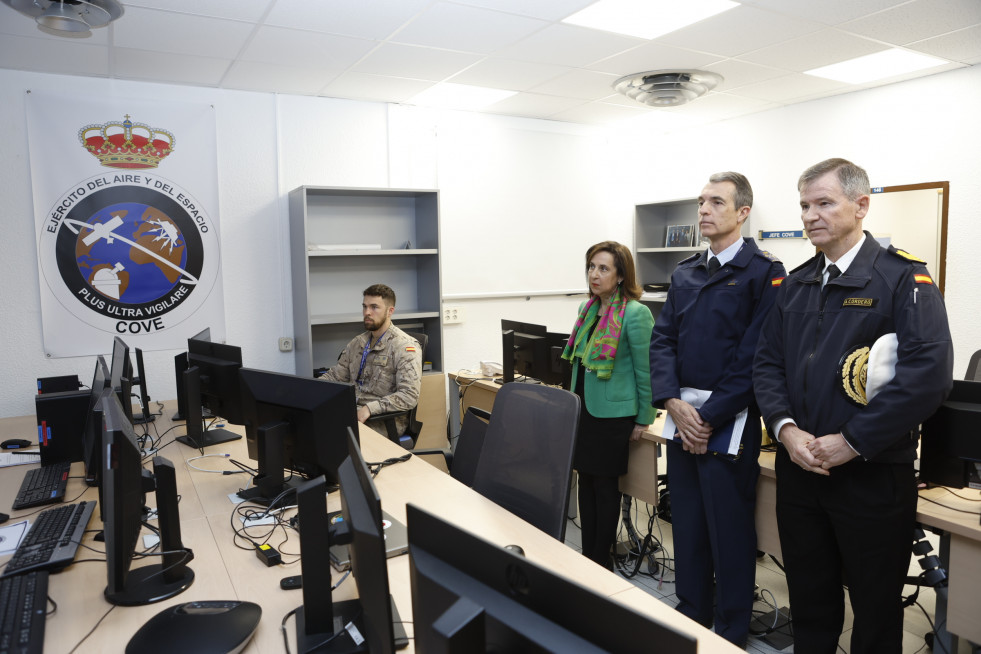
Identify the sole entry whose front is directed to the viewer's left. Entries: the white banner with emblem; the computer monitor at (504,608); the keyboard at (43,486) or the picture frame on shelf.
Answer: the keyboard

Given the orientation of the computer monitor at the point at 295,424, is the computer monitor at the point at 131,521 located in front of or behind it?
behind

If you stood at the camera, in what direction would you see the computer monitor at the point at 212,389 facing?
facing away from the viewer and to the right of the viewer

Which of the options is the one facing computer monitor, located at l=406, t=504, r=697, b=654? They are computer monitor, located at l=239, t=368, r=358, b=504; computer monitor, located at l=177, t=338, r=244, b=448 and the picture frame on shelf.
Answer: the picture frame on shelf

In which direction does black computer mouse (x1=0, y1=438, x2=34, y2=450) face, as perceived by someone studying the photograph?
facing to the right of the viewer

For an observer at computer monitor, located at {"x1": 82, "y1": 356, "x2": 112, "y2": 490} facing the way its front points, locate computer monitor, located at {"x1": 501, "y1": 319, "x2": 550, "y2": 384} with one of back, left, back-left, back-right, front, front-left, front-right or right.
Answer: back

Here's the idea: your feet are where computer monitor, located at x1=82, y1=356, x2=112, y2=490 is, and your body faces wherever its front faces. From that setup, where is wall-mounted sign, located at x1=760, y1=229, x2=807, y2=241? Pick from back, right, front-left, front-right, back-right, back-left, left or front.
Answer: back

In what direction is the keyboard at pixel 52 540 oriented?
to the viewer's left

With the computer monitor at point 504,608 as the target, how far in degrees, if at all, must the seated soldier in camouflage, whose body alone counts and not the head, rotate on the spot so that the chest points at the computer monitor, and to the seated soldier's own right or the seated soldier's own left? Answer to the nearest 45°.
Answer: approximately 45° to the seated soldier's own left

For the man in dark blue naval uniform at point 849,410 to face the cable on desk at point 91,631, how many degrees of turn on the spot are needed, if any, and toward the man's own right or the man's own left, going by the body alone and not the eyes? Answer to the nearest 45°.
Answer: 0° — they already face it

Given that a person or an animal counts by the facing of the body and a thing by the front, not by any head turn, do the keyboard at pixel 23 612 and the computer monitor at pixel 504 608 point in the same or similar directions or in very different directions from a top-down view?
very different directions

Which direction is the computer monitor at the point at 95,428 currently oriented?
to the viewer's left
